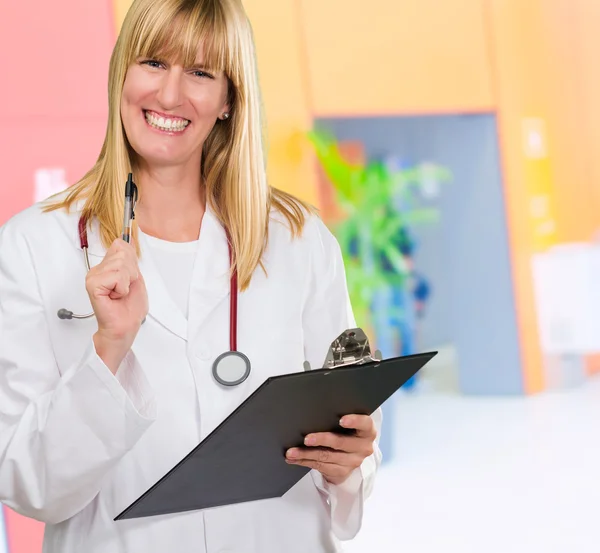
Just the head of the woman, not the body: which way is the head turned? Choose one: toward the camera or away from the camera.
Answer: toward the camera

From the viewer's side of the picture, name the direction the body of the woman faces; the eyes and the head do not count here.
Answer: toward the camera
